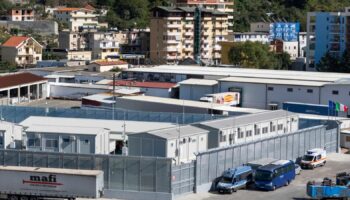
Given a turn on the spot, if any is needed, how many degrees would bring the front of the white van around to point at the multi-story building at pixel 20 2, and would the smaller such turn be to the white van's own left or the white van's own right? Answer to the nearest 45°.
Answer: approximately 90° to the white van's own right

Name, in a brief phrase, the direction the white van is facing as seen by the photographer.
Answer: facing the viewer and to the left of the viewer

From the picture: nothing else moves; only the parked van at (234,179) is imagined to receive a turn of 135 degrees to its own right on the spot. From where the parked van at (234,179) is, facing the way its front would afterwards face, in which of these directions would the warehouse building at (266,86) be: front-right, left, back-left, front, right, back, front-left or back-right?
front

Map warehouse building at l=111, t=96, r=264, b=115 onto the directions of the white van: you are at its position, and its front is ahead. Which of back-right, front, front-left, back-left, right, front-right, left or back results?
right

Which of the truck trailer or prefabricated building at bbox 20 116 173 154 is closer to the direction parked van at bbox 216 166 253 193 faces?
the truck trailer

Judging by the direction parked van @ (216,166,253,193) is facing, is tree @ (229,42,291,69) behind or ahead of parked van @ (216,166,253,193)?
behind

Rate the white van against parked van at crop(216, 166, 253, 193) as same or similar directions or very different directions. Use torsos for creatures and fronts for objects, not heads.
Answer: same or similar directions

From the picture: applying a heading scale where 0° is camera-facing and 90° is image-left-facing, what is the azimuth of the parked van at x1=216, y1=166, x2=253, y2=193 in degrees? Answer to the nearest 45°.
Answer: approximately 45°

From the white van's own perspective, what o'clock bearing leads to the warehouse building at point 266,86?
The warehouse building is roughly at 4 o'clock from the white van.

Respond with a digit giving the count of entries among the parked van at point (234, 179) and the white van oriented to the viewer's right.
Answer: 0

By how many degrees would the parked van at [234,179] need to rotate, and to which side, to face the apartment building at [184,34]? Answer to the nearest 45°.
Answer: approximately 135° to its right

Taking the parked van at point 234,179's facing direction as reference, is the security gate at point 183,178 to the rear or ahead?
ahead

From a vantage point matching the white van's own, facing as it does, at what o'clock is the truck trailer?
The truck trailer is roughly at 12 o'clock from the white van.
